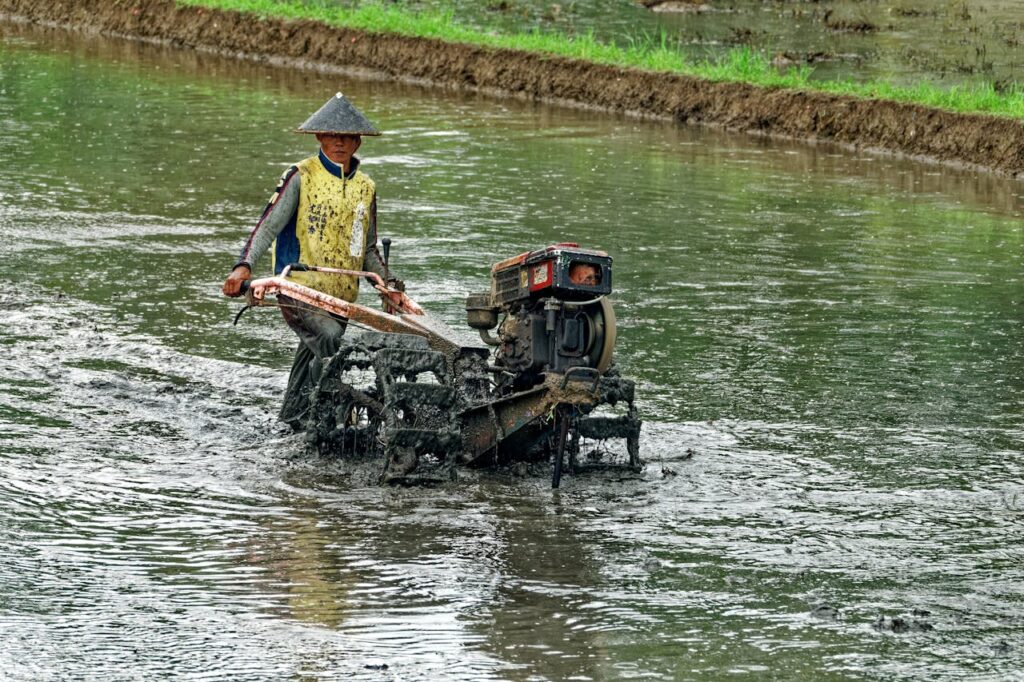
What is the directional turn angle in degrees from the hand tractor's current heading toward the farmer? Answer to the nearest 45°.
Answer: approximately 180°

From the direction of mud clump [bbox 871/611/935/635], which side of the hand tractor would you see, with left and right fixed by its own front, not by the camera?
front

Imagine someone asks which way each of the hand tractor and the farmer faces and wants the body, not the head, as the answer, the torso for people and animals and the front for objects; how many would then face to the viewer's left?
0

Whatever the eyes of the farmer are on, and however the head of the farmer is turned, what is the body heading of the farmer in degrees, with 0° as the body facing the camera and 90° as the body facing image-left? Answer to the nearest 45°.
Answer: approximately 315°

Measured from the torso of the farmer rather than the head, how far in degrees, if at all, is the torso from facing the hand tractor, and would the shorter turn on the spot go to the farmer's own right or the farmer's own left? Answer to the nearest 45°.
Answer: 0° — they already face it

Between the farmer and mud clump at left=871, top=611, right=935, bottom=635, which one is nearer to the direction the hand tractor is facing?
the mud clump

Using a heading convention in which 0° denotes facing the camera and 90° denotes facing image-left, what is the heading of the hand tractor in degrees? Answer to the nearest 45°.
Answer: approximately 315°

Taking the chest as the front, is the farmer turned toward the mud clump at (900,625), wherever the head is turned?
yes
